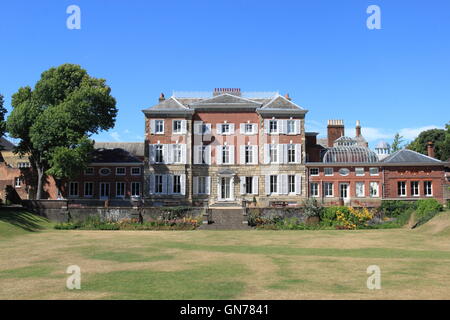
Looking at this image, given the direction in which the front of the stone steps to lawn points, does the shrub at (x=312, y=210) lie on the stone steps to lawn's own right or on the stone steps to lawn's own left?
on the stone steps to lawn's own left

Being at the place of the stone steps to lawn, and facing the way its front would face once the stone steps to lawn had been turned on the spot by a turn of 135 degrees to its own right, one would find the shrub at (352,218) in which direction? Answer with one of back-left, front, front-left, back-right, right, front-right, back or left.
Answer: back-right

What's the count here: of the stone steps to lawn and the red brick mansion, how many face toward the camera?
2

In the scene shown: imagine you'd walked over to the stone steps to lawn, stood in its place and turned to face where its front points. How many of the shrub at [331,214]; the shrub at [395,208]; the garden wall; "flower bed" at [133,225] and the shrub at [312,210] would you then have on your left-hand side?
3

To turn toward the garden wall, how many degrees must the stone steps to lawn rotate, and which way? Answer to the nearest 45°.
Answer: approximately 90° to its right

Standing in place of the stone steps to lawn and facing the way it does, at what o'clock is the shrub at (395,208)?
The shrub is roughly at 9 o'clock from the stone steps to lawn.

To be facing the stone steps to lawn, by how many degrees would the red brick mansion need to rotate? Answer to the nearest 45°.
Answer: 0° — it already faces it

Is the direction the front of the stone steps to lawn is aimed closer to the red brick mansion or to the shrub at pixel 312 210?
the shrub

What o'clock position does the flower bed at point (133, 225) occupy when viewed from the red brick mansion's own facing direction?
The flower bed is roughly at 1 o'clock from the red brick mansion.

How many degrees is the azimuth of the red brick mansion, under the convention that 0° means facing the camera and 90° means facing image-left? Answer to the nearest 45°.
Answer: approximately 0°

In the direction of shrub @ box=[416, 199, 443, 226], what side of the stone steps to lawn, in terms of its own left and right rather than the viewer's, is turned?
left

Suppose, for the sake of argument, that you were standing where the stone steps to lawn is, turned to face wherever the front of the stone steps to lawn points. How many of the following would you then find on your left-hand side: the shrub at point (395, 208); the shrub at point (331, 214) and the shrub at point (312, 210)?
3

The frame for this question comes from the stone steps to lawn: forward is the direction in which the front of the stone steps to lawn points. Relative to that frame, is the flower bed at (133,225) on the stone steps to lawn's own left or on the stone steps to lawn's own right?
on the stone steps to lawn's own right

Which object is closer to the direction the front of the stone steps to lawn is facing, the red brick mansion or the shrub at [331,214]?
the shrub
